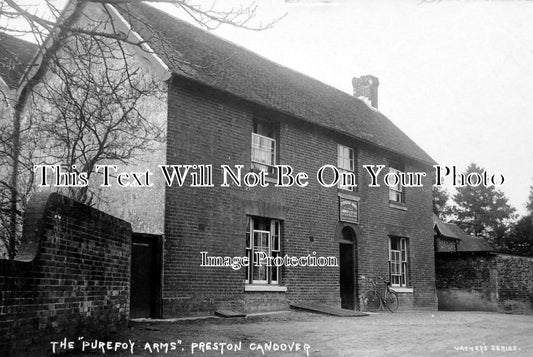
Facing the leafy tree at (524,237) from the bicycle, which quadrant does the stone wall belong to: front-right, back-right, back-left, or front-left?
front-right

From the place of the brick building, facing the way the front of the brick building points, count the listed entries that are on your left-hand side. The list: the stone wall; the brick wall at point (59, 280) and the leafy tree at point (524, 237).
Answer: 2

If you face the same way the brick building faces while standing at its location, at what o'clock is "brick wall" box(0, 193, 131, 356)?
The brick wall is roughly at 2 o'clock from the brick building.

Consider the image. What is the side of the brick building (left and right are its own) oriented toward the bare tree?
right

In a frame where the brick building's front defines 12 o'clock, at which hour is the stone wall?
The stone wall is roughly at 9 o'clock from the brick building.

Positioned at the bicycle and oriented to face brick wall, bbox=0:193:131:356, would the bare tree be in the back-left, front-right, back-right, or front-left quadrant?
front-right

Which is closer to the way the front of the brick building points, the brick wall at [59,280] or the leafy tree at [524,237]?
the brick wall

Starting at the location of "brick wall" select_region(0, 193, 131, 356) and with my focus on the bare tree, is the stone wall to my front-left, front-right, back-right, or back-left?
front-right

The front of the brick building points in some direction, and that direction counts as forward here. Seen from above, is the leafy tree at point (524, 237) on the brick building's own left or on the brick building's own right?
on the brick building's own left

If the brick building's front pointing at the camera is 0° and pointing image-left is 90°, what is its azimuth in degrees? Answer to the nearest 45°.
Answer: approximately 315°
